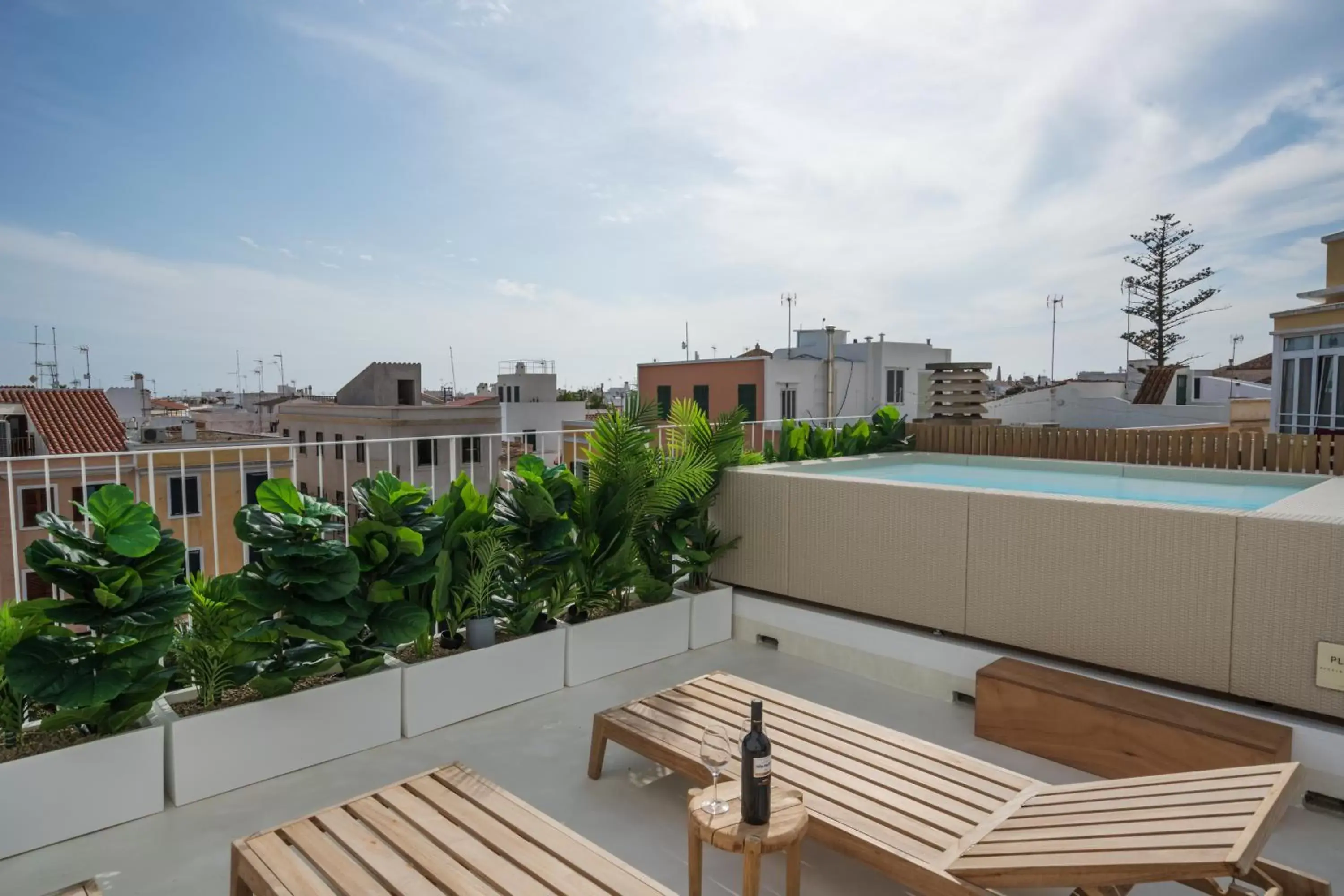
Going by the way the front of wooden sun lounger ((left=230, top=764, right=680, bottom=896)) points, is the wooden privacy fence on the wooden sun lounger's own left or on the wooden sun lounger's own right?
on the wooden sun lounger's own right

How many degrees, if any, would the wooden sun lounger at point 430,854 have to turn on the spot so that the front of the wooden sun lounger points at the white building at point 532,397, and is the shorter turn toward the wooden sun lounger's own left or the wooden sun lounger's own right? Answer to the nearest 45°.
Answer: approximately 45° to the wooden sun lounger's own right

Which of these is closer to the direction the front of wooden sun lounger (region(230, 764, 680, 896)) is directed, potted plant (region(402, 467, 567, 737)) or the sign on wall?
the potted plant

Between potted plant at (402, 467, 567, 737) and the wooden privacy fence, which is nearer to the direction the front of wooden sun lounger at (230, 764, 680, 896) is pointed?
the potted plant

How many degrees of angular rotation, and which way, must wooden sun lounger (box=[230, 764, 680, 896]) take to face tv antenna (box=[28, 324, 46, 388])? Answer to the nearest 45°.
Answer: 0° — it already faces it

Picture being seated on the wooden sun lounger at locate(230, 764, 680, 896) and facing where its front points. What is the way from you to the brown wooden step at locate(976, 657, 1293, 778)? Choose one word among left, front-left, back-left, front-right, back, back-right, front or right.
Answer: back-right

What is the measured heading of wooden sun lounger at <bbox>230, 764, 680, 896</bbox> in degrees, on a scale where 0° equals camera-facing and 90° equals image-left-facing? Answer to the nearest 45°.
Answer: approximately 135°

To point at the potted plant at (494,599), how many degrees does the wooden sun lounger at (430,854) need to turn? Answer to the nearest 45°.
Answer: approximately 45° to its right

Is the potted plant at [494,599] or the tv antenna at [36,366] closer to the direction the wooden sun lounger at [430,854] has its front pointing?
the tv antenna
